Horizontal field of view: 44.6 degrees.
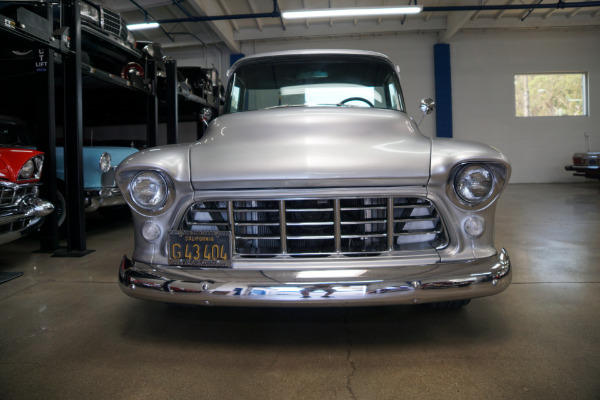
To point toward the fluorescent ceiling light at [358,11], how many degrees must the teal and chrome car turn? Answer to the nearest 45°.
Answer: approximately 90° to its left

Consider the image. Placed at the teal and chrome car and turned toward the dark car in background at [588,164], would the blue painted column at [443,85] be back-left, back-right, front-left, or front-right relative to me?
front-left

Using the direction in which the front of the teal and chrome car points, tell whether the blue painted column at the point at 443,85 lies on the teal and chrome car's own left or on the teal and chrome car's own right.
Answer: on the teal and chrome car's own left

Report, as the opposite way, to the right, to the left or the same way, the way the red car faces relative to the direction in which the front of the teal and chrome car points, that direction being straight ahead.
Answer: the same way

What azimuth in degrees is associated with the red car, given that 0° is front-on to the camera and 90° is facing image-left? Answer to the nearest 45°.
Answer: approximately 315°

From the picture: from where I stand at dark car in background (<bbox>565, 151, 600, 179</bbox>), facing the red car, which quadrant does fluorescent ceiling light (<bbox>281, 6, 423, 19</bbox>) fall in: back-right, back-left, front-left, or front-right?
front-right

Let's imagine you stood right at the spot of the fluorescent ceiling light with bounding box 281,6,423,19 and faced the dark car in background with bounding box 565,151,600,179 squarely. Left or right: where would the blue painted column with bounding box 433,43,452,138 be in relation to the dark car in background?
left

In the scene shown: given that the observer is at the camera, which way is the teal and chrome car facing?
facing the viewer and to the right of the viewer

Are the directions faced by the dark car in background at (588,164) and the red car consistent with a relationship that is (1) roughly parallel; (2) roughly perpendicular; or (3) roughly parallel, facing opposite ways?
roughly parallel, facing opposite ways

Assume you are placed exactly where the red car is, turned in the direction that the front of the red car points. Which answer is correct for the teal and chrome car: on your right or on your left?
on your left
